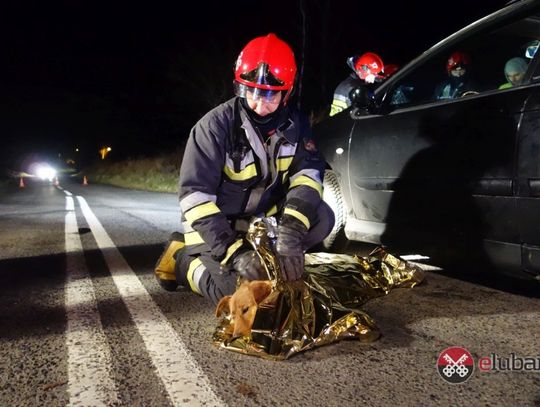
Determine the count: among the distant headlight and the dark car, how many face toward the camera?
1

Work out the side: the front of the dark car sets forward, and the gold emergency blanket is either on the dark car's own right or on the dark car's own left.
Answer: on the dark car's own left

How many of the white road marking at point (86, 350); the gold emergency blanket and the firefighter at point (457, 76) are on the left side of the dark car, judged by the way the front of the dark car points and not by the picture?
2

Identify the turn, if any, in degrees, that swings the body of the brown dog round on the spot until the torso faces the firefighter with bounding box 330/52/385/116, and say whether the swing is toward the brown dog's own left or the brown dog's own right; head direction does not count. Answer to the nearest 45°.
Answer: approximately 135° to the brown dog's own right

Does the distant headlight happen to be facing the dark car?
yes

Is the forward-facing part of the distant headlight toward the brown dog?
yes

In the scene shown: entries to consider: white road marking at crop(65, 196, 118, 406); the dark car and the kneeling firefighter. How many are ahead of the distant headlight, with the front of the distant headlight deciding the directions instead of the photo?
3

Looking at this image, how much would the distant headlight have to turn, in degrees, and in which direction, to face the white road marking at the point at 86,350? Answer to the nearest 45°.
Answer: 0° — it already faces it

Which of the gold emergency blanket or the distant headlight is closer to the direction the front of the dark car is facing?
the distant headlight

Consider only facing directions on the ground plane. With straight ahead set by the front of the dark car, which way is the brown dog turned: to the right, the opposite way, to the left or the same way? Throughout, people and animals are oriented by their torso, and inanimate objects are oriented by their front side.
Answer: to the left

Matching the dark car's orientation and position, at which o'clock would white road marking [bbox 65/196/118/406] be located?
The white road marking is roughly at 9 o'clock from the dark car.

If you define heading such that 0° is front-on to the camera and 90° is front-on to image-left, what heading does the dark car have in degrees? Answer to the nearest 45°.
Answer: approximately 135°

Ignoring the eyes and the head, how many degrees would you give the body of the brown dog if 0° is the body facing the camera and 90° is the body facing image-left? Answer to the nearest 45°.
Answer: approximately 45°
